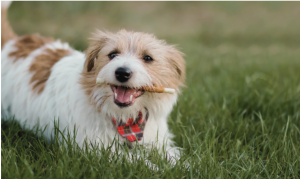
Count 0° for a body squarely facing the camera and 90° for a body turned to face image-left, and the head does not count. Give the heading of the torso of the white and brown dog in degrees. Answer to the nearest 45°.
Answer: approximately 315°
